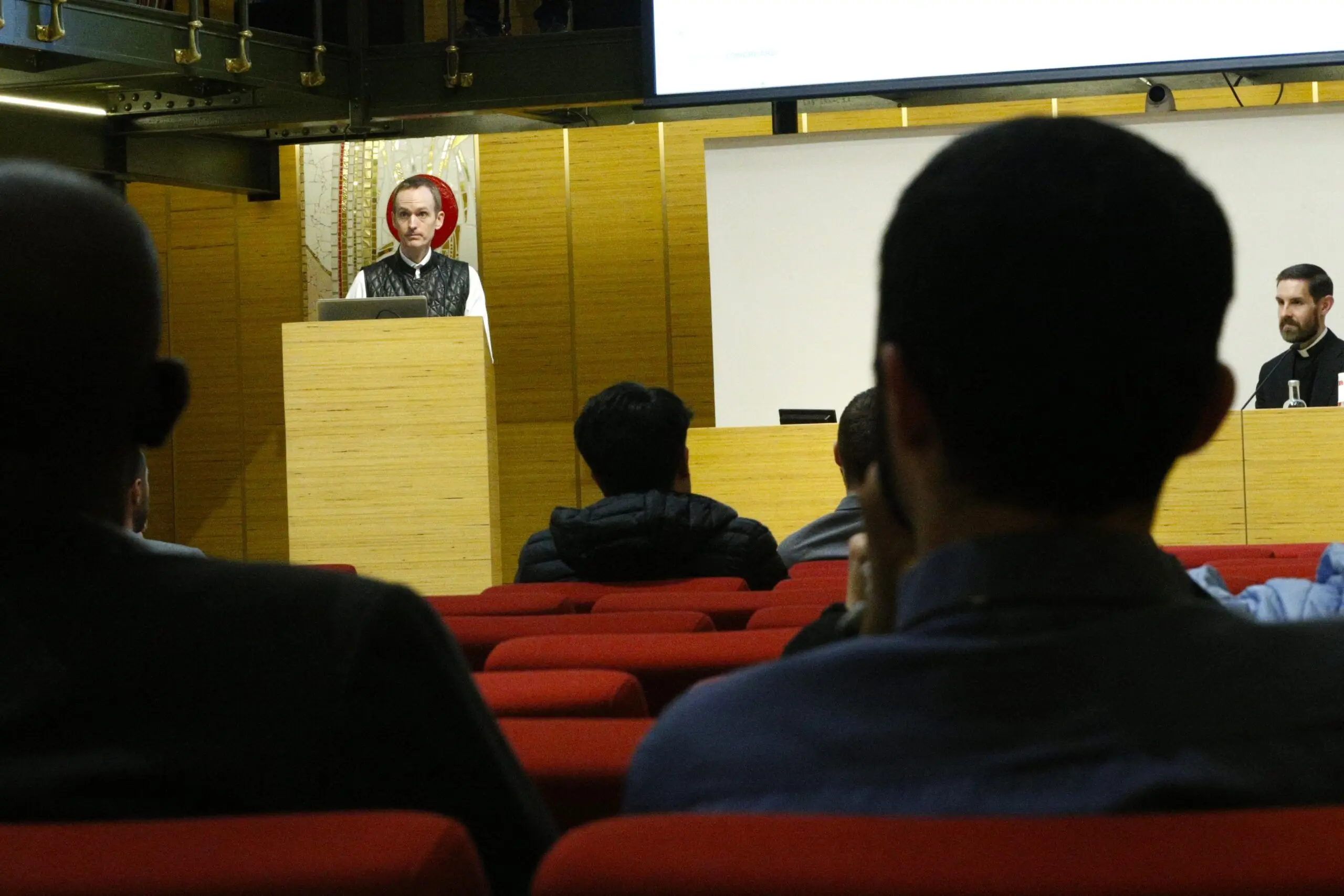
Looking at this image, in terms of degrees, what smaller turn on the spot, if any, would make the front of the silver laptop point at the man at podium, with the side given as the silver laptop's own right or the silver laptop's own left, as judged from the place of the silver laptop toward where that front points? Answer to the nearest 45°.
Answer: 0° — it already faces them

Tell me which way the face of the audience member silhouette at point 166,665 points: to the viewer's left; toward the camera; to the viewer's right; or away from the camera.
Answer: away from the camera

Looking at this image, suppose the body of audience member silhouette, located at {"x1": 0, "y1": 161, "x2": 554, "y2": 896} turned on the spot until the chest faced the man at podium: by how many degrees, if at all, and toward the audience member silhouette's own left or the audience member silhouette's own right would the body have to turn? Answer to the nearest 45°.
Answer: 0° — they already face them

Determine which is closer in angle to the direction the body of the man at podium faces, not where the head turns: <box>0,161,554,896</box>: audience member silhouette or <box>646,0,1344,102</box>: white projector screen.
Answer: the audience member silhouette

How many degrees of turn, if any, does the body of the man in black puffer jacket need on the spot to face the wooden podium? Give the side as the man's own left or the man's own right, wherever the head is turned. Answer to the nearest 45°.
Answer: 0° — they already face it

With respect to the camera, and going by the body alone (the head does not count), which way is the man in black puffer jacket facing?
away from the camera

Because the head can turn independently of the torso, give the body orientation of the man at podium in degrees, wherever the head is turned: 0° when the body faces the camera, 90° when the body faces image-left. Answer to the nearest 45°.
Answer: approximately 0°

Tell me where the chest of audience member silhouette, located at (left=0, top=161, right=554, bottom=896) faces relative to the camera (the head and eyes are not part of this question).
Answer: away from the camera

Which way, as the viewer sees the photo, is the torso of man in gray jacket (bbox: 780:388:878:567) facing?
away from the camera

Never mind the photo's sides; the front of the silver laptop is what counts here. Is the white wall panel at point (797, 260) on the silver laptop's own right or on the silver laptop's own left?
on the silver laptop's own right
